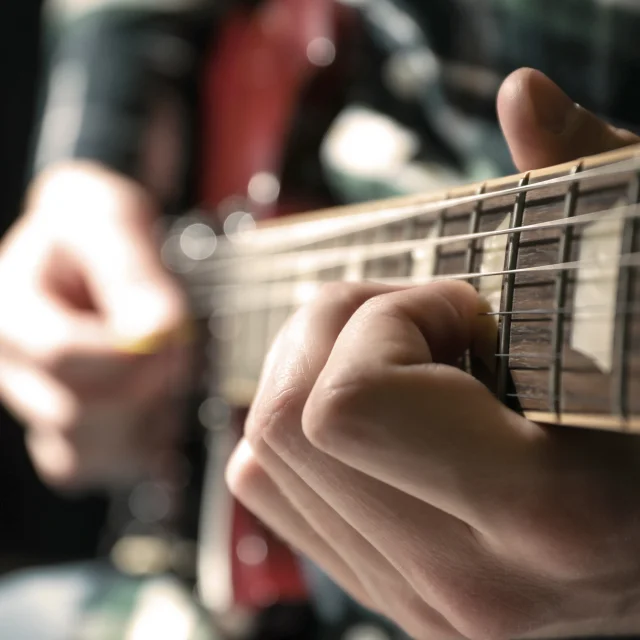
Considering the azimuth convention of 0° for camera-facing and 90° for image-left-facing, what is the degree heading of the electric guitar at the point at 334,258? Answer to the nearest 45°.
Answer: approximately 45°
